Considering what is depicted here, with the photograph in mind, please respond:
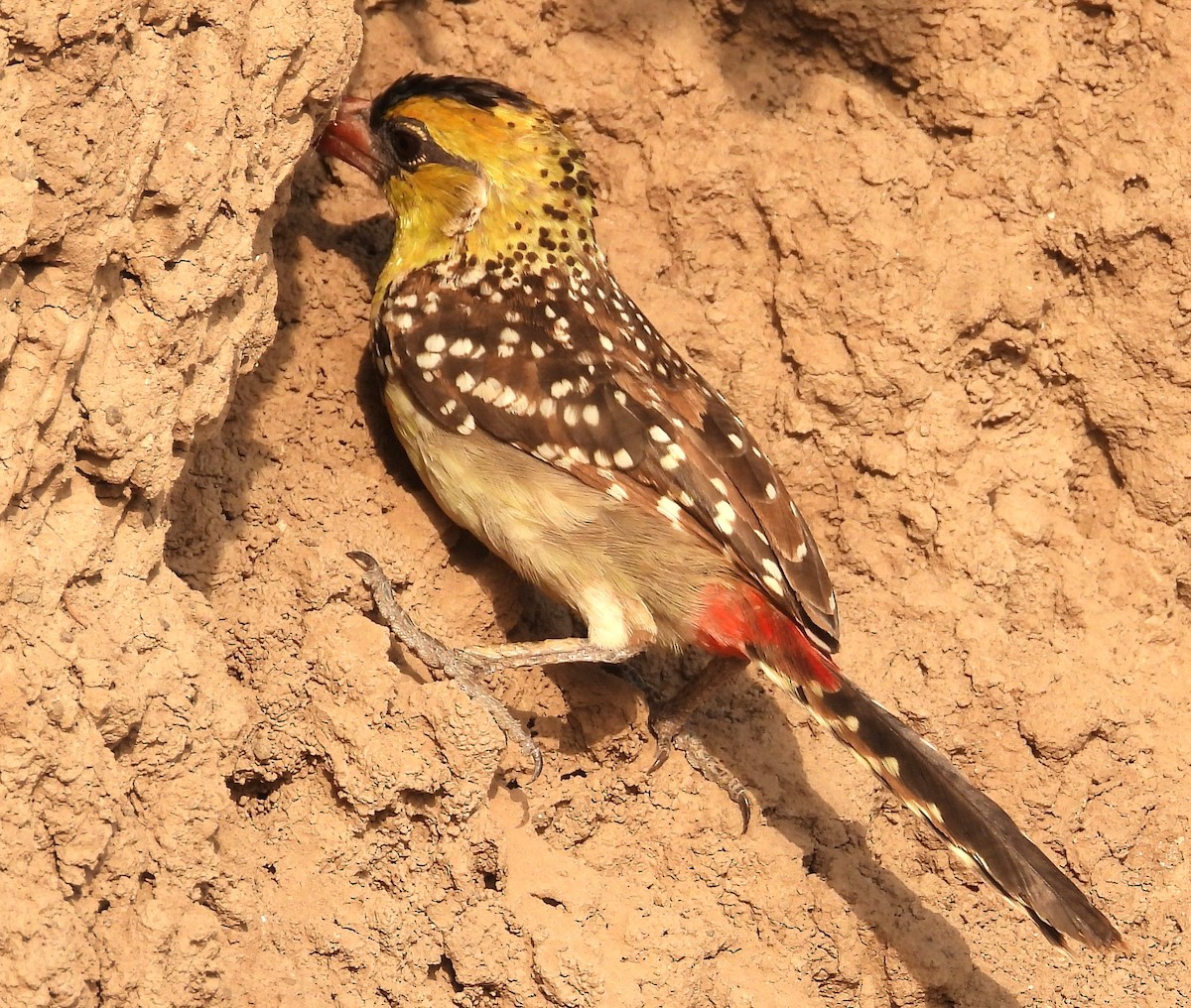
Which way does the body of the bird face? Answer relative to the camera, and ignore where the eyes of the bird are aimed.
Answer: to the viewer's left
